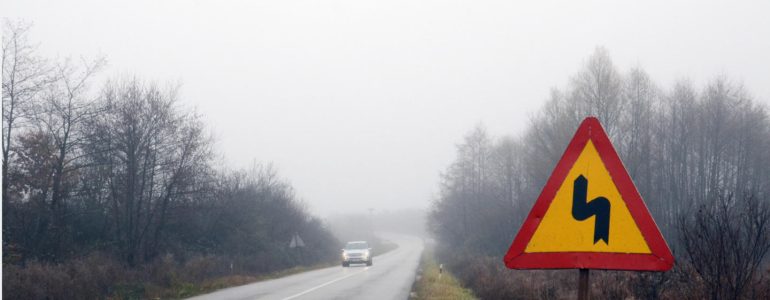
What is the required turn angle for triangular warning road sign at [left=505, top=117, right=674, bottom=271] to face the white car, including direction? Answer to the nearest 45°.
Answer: approximately 180°

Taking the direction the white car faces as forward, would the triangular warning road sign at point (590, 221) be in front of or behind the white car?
in front

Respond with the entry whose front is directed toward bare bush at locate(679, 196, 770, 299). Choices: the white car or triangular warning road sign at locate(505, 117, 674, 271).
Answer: the white car

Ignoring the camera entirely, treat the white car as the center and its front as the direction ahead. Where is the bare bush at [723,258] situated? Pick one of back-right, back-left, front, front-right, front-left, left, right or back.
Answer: front

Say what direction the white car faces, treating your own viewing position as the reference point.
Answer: facing the viewer

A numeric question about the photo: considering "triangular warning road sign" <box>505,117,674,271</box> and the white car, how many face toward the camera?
2
